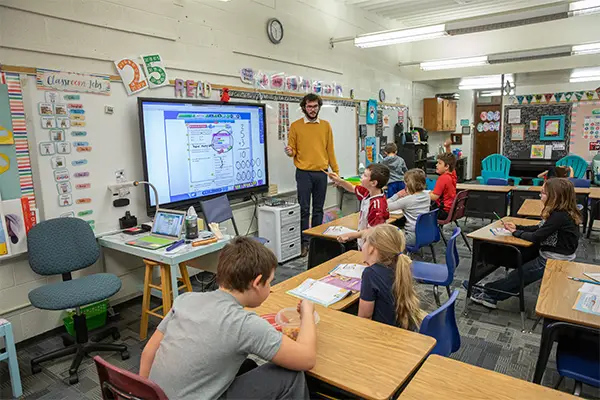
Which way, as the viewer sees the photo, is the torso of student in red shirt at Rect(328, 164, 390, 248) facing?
to the viewer's left

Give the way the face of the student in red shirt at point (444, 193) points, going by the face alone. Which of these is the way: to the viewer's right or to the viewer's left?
to the viewer's left

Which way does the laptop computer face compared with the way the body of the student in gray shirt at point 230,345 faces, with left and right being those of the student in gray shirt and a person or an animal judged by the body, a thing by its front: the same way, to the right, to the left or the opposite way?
the opposite way

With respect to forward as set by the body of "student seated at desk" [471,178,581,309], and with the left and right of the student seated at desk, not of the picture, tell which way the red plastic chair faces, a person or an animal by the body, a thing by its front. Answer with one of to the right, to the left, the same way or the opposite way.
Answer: to the right

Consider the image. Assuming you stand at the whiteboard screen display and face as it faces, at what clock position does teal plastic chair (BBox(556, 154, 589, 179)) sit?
The teal plastic chair is roughly at 10 o'clock from the whiteboard screen display.

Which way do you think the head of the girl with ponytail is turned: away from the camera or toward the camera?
away from the camera

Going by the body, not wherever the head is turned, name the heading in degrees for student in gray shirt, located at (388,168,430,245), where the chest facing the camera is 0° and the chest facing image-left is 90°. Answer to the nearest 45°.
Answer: approximately 135°

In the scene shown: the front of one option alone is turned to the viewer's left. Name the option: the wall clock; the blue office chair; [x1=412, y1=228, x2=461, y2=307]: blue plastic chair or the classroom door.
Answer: the blue plastic chair

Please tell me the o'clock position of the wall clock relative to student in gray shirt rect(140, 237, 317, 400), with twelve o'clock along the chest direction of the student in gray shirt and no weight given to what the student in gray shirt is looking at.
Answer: The wall clock is roughly at 11 o'clock from the student in gray shirt.

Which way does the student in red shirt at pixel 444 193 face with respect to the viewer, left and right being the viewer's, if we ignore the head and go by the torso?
facing to the left of the viewer

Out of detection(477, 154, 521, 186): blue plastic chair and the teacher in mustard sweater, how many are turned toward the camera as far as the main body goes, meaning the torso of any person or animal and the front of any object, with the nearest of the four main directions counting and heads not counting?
2

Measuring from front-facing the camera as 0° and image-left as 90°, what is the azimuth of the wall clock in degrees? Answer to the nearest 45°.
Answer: approximately 315°

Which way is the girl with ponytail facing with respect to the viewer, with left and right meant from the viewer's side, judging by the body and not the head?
facing away from the viewer and to the left of the viewer

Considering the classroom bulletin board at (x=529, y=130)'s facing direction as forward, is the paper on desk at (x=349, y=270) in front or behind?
in front

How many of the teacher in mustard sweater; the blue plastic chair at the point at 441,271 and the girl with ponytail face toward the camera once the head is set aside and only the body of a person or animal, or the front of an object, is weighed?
1

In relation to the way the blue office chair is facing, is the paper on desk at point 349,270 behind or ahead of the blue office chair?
ahead

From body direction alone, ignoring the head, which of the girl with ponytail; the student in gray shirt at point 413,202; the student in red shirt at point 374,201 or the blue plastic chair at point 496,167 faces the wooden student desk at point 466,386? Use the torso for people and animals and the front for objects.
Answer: the blue plastic chair
